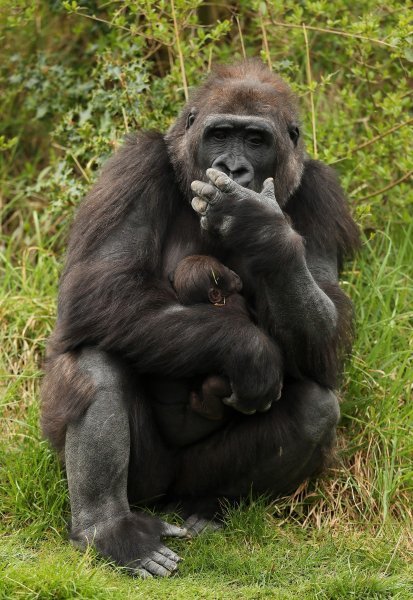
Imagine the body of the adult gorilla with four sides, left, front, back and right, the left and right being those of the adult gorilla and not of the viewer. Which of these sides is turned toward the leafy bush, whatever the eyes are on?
back

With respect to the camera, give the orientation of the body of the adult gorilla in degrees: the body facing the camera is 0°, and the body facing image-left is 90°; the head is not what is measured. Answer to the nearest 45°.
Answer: approximately 0°
